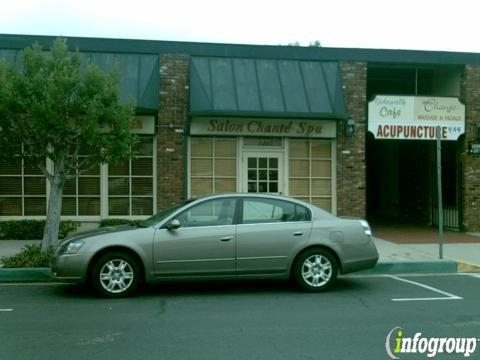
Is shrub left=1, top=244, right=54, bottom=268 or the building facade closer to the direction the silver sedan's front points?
the shrub

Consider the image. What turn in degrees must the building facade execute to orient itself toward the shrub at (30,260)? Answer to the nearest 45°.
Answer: approximately 45° to its right

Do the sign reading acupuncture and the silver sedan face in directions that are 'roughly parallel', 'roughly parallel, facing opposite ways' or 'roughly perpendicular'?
roughly perpendicular

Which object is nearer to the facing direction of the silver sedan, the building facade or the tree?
the tree

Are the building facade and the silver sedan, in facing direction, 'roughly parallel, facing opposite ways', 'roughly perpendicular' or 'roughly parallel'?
roughly perpendicular

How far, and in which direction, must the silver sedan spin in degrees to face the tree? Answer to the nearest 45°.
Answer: approximately 45° to its right

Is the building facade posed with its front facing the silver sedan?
yes

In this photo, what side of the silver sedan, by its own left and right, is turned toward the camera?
left
